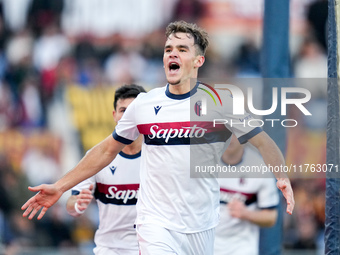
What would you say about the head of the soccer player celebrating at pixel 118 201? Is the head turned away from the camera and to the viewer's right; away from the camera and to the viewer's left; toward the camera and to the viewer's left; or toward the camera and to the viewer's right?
toward the camera and to the viewer's right

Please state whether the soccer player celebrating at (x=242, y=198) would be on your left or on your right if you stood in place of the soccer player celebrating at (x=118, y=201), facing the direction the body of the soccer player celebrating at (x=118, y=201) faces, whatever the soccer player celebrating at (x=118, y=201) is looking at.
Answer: on your left

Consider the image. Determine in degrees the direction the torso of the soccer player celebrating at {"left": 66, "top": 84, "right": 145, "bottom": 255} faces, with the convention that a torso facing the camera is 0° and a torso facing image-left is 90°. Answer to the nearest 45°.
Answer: approximately 0°
